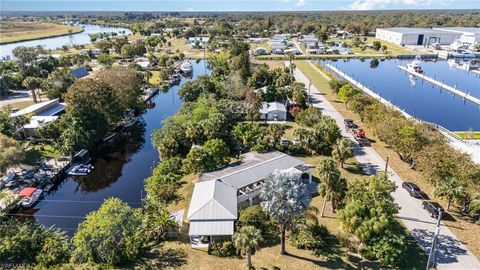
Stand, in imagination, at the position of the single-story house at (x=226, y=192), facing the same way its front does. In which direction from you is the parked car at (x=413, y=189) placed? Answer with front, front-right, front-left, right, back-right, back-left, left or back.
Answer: front-left

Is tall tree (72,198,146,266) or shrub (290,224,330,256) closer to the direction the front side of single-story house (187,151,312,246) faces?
the shrub

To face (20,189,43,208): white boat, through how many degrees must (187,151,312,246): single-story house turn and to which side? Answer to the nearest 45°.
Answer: approximately 135° to its right

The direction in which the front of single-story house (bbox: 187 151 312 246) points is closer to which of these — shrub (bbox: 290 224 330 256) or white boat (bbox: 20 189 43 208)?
the shrub

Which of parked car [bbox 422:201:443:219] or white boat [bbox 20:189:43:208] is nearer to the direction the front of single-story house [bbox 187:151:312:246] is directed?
the parked car

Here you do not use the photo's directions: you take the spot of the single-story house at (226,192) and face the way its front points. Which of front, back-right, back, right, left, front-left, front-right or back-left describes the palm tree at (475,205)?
front-left

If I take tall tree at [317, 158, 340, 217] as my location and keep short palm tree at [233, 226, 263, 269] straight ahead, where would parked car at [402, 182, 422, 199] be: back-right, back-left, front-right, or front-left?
back-left

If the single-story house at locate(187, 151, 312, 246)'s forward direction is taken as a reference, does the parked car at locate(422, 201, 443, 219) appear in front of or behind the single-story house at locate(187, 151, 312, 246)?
in front

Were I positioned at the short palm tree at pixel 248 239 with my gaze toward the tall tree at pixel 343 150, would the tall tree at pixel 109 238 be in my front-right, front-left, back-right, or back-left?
back-left

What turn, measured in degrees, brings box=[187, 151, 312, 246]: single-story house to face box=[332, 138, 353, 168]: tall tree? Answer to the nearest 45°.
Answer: approximately 90° to its left

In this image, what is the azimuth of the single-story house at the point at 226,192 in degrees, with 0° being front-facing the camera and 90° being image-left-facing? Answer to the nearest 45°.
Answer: approximately 315°

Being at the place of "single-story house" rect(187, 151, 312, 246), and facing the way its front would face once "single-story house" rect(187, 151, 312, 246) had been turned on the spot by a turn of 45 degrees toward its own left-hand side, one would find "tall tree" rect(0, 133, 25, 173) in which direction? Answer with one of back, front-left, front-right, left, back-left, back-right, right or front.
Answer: back

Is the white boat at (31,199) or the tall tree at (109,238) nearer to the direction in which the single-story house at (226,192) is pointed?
the tall tree

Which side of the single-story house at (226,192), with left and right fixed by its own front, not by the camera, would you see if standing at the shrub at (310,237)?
front

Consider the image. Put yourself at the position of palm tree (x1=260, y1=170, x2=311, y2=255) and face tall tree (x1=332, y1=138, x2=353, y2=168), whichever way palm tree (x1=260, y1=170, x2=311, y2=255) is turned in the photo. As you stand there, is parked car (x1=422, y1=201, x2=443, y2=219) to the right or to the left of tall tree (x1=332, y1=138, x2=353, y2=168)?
right
